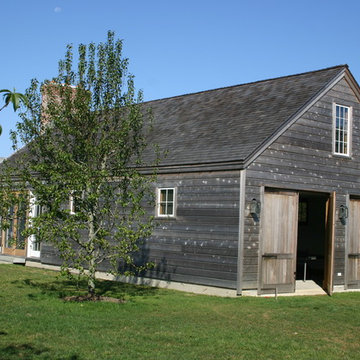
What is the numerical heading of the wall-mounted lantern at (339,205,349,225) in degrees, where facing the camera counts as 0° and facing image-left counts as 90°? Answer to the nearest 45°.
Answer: approximately 315°

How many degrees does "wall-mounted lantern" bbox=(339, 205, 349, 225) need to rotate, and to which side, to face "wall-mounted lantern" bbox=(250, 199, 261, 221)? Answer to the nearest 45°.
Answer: approximately 90° to its right

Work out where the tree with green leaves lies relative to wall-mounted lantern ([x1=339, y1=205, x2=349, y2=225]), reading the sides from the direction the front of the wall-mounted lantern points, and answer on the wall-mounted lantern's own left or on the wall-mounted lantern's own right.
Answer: on the wall-mounted lantern's own right
